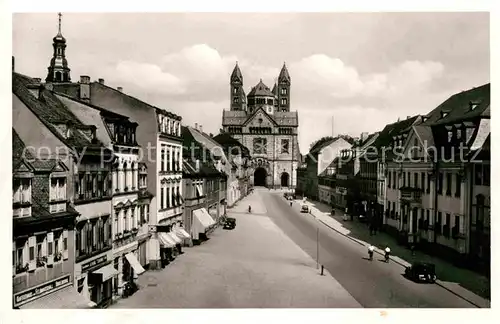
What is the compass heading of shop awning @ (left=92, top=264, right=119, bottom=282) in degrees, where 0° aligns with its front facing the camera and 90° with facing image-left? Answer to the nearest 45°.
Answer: approximately 315°

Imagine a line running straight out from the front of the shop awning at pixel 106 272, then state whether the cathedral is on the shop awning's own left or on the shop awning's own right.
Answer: on the shop awning's own left

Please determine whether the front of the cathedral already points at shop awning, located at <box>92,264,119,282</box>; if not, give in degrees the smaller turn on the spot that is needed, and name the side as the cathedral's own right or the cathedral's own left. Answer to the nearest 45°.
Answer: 0° — it already faces it

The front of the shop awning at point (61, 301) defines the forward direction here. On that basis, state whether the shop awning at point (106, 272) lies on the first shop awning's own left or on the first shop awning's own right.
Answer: on the first shop awning's own left

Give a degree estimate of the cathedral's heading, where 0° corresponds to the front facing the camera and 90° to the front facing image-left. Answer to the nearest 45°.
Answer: approximately 0°
